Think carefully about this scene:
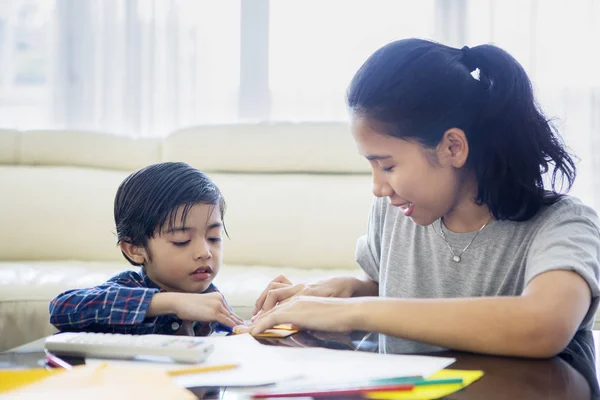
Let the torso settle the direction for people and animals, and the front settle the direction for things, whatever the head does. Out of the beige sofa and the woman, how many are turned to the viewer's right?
0

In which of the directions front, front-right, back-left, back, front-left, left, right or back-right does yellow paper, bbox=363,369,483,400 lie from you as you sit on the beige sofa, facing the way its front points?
front

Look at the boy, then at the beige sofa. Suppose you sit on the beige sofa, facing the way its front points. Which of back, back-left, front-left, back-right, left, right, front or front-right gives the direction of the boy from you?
front

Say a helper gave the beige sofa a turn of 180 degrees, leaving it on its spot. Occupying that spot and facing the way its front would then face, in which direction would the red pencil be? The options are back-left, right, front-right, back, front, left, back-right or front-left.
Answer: back

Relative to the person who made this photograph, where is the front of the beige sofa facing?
facing the viewer

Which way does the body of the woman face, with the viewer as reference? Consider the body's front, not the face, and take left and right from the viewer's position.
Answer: facing the viewer and to the left of the viewer

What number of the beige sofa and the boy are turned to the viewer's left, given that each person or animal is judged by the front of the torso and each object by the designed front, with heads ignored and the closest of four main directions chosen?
0

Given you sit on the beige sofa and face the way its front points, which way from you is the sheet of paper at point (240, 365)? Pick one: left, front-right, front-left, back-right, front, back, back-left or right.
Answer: front

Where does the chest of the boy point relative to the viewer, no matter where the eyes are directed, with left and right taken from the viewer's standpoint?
facing the viewer and to the right of the viewer

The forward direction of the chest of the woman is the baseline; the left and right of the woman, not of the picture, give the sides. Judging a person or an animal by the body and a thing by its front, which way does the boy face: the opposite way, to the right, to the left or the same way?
to the left

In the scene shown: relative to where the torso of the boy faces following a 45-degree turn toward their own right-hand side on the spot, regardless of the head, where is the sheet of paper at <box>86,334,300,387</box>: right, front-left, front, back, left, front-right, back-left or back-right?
front

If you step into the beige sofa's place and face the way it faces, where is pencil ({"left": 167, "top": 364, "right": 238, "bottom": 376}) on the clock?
The pencil is roughly at 12 o'clock from the beige sofa.

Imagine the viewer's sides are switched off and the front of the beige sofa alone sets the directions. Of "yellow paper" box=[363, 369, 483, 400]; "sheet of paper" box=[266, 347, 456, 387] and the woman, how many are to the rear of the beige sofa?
0

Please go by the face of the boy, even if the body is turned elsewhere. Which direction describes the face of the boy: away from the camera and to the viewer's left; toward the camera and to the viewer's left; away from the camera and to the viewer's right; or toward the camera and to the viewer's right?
toward the camera and to the viewer's right

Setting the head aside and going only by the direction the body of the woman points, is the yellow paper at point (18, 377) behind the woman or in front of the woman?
in front
